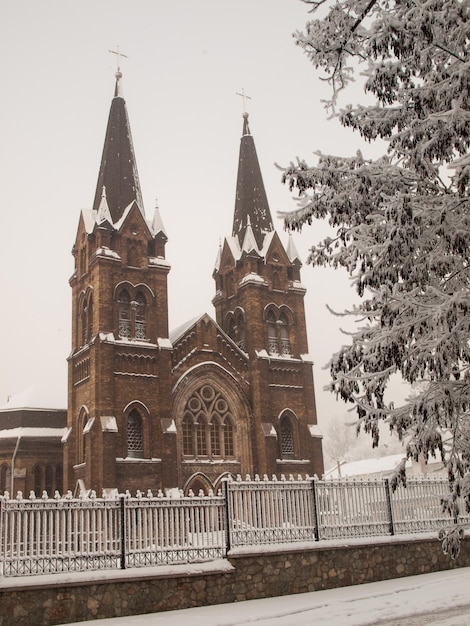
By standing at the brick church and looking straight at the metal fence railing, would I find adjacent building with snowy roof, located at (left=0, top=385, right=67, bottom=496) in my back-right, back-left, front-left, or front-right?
back-right

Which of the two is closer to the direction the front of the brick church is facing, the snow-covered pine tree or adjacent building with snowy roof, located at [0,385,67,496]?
the snow-covered pine tree

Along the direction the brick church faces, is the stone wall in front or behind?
in front

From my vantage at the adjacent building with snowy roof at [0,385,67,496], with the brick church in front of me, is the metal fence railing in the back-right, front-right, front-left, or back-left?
front-right

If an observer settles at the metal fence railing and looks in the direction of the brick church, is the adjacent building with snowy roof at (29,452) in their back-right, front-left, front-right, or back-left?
front-left

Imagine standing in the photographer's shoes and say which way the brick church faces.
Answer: facing the viewer and to the right of the viewer

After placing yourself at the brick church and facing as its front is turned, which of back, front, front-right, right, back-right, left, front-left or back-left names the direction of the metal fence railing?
front-right

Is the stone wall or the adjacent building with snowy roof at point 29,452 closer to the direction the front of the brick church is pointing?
the stone wall
